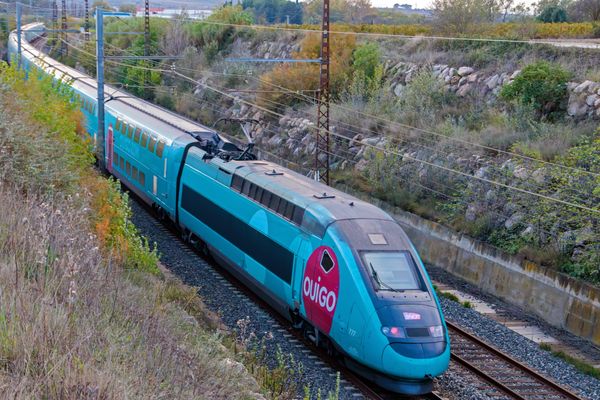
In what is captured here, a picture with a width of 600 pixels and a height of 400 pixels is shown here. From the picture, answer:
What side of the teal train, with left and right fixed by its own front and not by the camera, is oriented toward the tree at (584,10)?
left

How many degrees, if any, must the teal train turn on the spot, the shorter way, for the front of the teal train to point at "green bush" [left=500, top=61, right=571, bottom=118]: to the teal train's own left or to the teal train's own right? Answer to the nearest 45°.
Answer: approximately 90° to the teal train's own left

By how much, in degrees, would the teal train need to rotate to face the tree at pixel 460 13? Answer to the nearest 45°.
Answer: approximately 135° to its left

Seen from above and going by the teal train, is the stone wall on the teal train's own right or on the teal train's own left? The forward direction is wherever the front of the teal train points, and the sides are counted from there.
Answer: on the teal train's own left

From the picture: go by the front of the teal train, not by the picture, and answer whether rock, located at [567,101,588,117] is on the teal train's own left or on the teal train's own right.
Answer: on the teal train's own left

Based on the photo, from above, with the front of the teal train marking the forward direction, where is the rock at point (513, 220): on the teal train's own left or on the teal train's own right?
on the teal train's own left

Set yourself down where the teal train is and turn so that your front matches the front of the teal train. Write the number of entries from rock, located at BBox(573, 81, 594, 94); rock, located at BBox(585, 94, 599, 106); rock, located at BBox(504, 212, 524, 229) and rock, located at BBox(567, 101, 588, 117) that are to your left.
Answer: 4

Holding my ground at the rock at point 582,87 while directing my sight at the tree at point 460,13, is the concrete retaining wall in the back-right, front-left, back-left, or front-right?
back-left

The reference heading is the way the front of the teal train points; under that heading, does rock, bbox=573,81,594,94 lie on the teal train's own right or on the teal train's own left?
on the teal train's own left

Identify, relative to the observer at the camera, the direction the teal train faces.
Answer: facing the viewer and to the right of the viewer

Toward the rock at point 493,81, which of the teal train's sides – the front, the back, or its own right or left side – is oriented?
left
